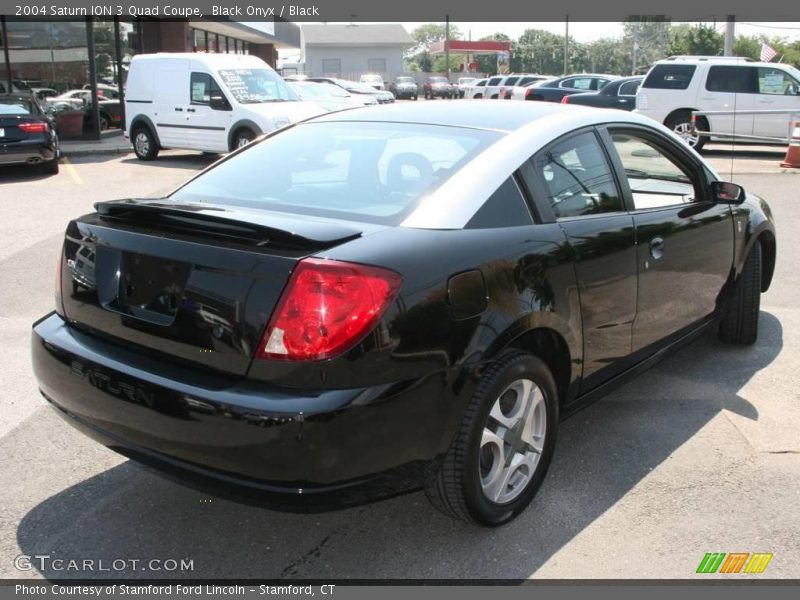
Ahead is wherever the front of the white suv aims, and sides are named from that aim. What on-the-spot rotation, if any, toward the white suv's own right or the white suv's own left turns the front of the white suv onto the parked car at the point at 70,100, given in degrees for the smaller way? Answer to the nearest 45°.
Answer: approximately 180°

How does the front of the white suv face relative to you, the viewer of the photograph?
facing to the right of the viewer

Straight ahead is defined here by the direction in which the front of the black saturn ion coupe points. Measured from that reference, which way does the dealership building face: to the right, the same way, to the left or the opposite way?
to the right

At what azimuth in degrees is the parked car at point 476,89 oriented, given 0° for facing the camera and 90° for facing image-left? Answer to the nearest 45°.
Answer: approximately 45°

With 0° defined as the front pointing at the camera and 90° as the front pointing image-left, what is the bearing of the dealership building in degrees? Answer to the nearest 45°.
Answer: approximately 315°

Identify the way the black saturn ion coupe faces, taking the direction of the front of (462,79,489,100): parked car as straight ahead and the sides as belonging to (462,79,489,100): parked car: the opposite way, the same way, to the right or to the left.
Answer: the opposite way

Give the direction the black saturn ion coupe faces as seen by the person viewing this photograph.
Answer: facing away from the viewer and to the right of the viewer
